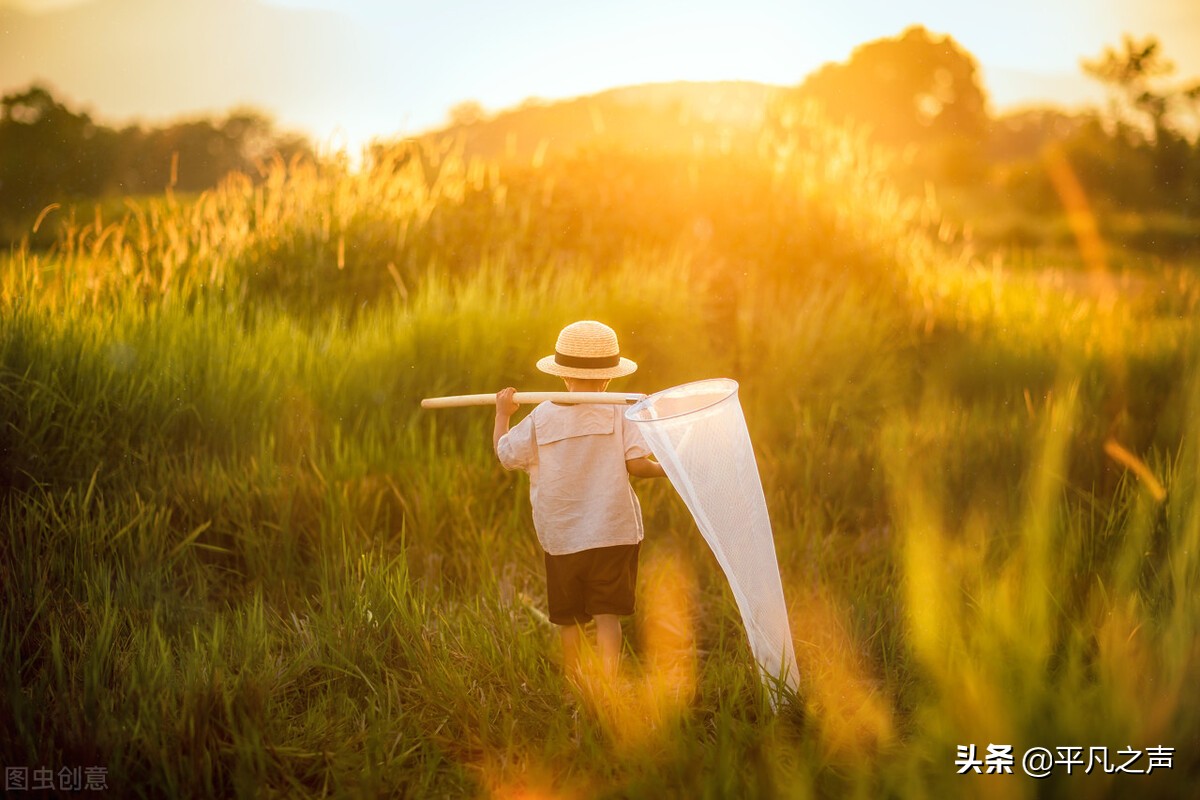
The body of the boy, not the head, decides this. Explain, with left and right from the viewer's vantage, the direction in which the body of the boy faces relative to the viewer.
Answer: facing away from the viewer

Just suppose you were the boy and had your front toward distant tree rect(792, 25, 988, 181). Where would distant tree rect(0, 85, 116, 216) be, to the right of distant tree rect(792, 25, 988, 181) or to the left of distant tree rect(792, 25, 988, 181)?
left

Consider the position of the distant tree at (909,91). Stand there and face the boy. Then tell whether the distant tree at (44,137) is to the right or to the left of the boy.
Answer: right

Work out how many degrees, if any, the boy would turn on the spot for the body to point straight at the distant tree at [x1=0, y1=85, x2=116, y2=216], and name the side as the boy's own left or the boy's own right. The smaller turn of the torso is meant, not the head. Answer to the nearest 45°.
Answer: approximately 45° to the boy's own left

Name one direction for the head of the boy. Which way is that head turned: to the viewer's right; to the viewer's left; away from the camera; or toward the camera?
away from the camera

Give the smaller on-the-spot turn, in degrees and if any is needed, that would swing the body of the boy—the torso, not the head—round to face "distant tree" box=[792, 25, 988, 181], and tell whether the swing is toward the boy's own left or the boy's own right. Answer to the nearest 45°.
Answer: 0° — they already face it
